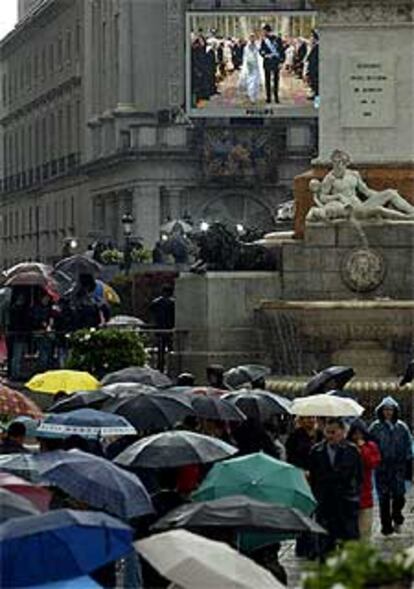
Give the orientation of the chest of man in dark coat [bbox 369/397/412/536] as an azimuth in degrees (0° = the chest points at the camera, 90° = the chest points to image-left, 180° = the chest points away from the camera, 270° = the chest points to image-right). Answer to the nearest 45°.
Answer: approximately 0°
